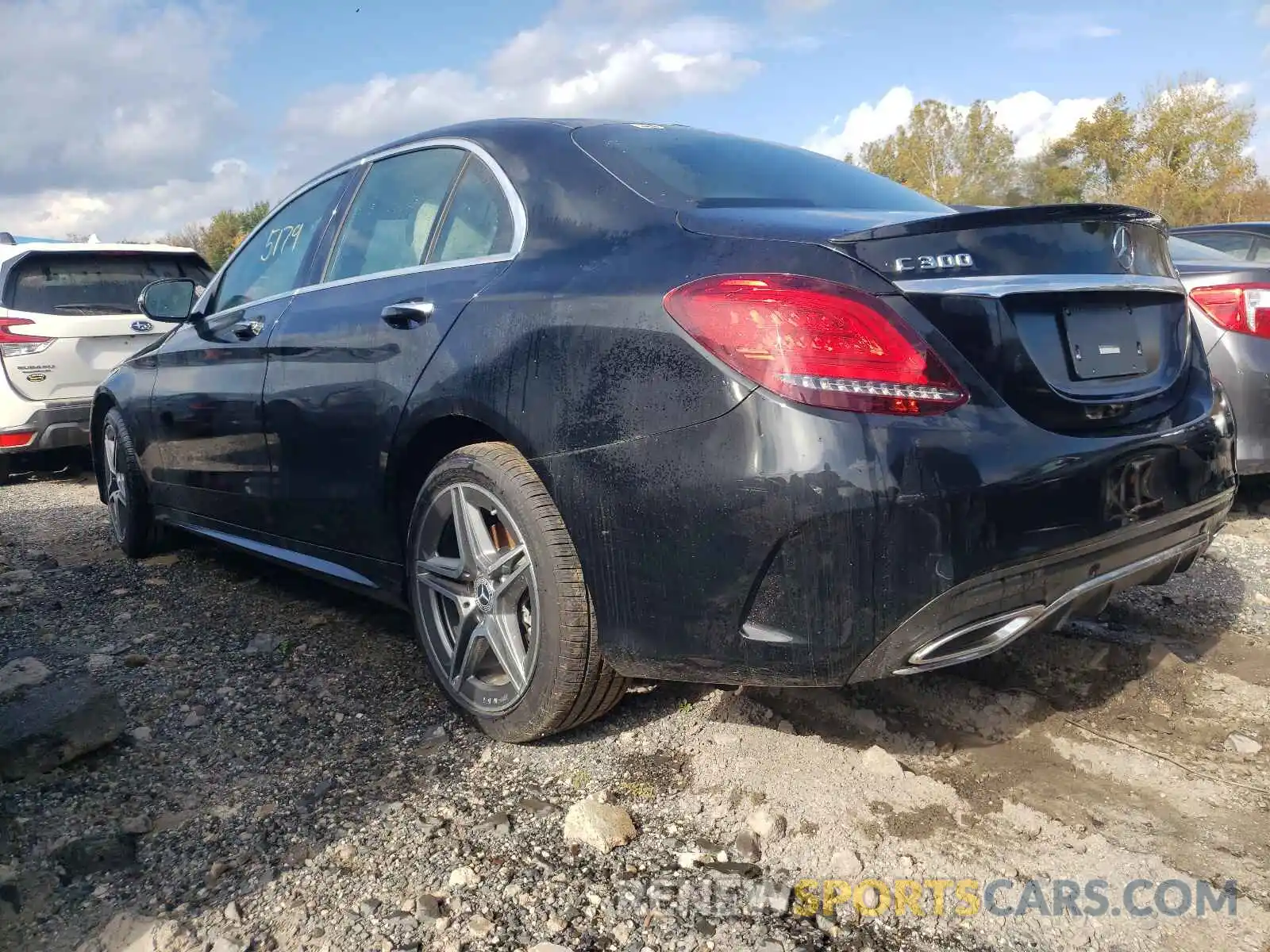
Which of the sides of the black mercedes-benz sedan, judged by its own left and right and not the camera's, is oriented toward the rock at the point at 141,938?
left

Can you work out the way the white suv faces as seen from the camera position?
facing away from the viewer and to the left of the viewer

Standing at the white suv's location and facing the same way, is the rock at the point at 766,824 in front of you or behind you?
behind

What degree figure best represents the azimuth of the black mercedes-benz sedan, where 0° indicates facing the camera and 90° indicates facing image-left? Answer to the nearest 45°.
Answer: approximately 135°

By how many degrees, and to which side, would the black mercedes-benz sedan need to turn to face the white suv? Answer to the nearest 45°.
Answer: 0° — it already faces it
